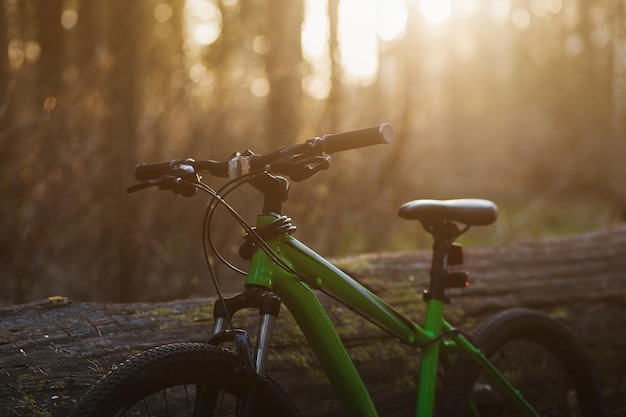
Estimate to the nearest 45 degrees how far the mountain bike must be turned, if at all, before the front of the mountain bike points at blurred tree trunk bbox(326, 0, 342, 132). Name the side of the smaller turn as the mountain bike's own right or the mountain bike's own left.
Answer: approximately 135° to the mountain bike's own right

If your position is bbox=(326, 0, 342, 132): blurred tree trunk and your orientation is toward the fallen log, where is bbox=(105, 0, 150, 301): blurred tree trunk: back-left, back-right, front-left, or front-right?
front-right

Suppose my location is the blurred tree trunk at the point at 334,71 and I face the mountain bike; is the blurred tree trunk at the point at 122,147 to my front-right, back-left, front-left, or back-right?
front-right

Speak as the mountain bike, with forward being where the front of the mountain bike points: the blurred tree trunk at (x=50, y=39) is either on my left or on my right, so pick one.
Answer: on my right

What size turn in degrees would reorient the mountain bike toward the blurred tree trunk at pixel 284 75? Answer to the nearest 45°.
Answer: approximately 135° to its right

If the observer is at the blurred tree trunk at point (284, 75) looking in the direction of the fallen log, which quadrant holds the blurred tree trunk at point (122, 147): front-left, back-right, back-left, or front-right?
front-right
